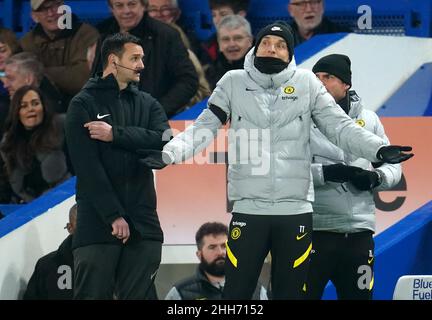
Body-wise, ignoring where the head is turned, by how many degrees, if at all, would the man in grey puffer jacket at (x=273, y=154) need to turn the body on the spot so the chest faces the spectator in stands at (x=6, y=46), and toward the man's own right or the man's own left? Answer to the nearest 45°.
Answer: approximately 135° to the man's own right

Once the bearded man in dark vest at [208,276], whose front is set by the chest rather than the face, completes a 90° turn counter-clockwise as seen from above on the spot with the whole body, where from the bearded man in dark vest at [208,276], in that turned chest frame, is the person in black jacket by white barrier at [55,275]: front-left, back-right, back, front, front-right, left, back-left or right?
back-left

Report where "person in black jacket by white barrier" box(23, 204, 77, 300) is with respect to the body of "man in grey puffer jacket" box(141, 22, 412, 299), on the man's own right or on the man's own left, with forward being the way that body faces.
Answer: on the man's own right

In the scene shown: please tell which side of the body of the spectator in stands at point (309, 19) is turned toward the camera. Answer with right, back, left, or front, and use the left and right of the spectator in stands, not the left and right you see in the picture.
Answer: front

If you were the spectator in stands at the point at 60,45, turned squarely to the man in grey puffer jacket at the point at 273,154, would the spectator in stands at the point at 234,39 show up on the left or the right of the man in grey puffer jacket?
left

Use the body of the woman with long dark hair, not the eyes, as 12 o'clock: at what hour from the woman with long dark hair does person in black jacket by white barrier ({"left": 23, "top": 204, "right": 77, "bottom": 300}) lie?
The person in black jacket by white barrier is roughly at 12 o'clock from the woman with long dark hair.

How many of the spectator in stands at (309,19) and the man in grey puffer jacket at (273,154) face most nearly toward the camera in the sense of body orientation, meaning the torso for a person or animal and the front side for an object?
2

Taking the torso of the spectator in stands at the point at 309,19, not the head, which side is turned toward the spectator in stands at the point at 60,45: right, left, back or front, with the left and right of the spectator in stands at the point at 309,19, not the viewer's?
right

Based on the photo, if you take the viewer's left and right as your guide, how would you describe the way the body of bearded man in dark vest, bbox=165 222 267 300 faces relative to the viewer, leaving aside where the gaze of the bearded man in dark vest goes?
facing the viewer and to the right of the viewer

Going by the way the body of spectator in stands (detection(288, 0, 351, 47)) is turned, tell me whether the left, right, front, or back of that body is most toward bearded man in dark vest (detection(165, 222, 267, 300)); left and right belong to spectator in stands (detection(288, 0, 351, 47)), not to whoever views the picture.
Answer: front

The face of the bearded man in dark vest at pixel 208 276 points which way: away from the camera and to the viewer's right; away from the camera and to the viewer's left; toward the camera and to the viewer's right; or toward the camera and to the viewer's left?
toward the camera and to the viewer's right
